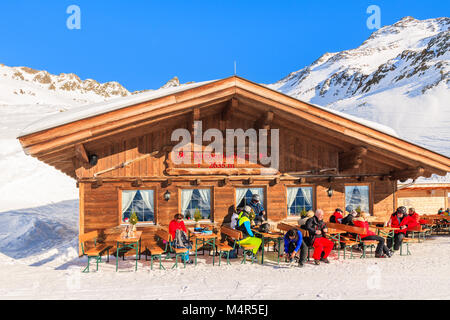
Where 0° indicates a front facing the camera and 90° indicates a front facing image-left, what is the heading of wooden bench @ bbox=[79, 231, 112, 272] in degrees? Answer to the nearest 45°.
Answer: approximately 315°

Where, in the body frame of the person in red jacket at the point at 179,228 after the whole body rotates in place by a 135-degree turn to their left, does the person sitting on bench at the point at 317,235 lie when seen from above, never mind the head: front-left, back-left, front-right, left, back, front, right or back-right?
right

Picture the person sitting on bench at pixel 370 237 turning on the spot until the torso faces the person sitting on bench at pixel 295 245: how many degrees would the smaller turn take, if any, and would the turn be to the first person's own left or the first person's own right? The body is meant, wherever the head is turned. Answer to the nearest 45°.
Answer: approximately 135° to the first person's own right

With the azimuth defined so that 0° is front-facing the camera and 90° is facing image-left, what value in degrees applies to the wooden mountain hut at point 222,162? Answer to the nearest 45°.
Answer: approximately 0°

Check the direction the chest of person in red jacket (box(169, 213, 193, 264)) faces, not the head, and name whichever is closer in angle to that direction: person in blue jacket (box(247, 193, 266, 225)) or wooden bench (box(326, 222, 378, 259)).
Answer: the wooden bench

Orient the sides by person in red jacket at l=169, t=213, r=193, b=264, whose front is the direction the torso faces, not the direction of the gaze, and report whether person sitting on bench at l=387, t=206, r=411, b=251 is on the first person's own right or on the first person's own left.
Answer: on the first person's own left

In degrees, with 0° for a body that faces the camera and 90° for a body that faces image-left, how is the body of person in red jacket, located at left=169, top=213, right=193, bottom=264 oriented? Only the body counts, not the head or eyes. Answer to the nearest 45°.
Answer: approximately 315°
